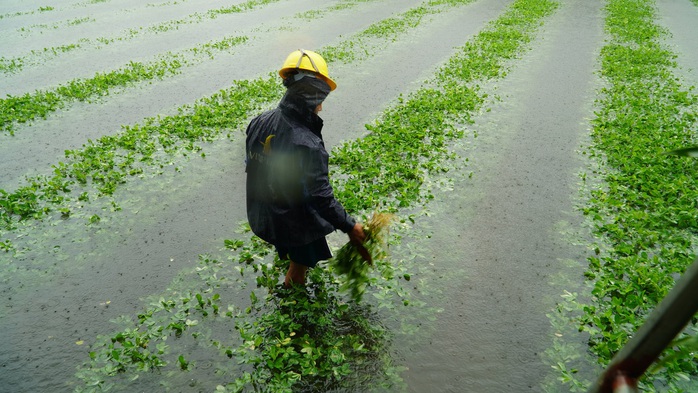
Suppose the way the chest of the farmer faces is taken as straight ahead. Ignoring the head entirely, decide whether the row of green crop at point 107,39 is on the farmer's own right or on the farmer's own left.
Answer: on the farmer's own left

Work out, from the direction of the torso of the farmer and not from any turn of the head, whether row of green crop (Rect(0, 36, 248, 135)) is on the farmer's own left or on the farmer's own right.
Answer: on the farmer's own left

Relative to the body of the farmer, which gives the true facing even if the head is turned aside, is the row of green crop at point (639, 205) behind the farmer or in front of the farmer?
in front

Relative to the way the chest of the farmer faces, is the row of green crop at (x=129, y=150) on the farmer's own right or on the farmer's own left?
on the farmer's own left

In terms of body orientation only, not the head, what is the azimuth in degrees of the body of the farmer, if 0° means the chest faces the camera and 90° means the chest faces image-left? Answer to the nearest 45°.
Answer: approximately 225°

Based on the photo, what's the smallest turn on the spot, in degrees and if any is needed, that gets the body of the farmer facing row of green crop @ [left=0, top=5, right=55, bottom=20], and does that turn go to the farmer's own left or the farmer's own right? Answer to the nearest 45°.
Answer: approximately 90° to the farmer's own left
